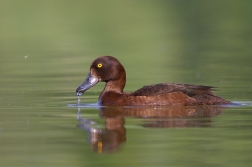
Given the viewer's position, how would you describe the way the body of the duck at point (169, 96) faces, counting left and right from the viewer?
facing to the left of the viewer
